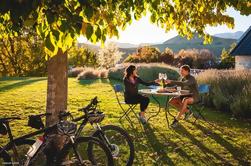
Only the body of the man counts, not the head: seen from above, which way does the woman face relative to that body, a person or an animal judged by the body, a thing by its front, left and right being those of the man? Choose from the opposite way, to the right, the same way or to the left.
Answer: the opposite way

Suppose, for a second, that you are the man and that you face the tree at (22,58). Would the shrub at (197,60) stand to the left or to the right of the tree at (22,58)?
right

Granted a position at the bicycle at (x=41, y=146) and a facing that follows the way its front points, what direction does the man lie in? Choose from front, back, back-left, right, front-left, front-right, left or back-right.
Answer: front-left

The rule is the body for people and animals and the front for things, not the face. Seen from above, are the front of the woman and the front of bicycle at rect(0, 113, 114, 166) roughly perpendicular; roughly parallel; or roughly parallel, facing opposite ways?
roughly parallel

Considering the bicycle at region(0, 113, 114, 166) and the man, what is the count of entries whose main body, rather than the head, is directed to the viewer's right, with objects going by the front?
1

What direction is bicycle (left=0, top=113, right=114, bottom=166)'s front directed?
to the viewer's right

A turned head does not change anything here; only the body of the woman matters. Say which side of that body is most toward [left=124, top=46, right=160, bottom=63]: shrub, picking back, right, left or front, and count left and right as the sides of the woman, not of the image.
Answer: left

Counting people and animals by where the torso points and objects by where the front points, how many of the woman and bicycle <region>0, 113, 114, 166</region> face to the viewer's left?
0

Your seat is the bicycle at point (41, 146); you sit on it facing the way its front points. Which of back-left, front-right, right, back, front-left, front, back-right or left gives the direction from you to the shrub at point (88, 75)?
left

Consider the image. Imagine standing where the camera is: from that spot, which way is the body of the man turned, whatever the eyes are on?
to the viewer's left

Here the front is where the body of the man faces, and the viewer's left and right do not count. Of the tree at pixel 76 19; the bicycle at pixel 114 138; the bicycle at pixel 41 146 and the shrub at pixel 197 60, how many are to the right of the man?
1

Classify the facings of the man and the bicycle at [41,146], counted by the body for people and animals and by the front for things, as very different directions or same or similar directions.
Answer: very different directions

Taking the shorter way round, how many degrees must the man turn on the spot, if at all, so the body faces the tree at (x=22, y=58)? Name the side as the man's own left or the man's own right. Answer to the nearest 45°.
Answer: approximately 45° to the man's own right

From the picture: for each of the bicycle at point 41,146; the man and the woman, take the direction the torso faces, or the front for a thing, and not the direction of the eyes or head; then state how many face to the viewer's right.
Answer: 2

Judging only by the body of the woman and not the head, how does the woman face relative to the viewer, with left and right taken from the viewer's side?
facing to the right of the viewer

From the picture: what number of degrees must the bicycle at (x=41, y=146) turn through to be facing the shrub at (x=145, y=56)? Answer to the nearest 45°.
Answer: approximately 90° to its left
